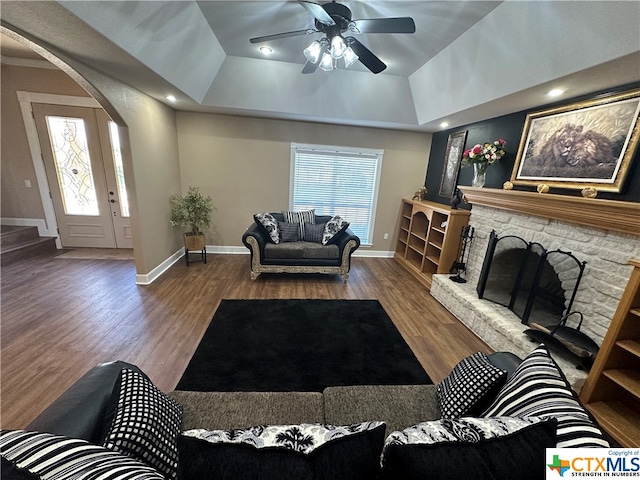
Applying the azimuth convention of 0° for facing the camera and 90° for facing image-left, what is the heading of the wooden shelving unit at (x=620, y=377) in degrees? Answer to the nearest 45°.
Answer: approximately 45°

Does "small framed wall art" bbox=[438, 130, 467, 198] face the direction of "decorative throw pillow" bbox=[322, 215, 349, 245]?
yes

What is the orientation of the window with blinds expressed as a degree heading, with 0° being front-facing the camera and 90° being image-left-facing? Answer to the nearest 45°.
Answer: approximately 0°

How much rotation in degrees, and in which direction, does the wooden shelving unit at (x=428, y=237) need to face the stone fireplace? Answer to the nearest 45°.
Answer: approximately 90° to its left

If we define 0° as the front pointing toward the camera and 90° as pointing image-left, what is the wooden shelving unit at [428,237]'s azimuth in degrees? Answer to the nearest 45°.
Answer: approximately 45°

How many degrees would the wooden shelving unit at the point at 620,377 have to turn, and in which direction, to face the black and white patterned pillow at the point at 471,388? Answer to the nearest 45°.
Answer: approximately 45° to its left

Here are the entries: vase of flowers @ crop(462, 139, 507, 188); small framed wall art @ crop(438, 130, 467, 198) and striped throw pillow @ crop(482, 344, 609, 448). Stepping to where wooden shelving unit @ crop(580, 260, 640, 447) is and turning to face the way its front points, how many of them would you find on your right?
2

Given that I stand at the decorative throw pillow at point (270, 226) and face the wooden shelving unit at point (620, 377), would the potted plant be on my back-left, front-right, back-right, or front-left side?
back-right

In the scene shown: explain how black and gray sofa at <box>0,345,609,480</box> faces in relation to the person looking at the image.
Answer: facing away from the viewer
